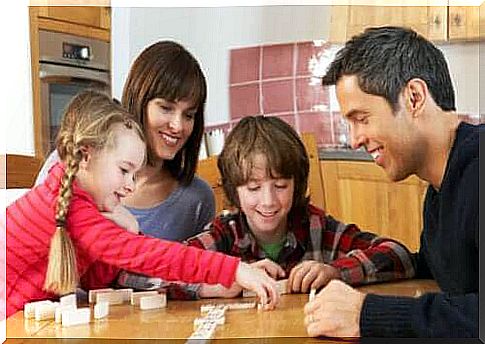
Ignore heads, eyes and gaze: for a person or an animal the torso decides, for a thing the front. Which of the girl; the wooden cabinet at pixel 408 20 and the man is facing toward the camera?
the wooden cabinet

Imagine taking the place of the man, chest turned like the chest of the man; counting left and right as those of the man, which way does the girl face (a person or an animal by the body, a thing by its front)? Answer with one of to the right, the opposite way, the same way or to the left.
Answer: the opposite way

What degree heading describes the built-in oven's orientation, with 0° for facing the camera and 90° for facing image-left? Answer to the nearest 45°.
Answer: approximately 315°

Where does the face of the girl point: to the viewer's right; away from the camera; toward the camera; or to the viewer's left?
to the viewer's right

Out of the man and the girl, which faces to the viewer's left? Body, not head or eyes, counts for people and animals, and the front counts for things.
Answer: the man

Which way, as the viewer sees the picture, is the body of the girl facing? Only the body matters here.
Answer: to the viewer's right

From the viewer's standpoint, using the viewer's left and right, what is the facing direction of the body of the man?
facing to the left of the viewer

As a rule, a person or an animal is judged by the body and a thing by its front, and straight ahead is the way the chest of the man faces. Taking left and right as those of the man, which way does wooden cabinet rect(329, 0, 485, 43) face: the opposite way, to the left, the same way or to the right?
to the left

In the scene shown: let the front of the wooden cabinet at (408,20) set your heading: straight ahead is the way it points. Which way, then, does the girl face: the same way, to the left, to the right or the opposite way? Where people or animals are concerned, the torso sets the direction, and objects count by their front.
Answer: to the left

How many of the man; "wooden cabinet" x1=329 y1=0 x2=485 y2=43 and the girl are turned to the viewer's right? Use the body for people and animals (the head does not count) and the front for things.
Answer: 1

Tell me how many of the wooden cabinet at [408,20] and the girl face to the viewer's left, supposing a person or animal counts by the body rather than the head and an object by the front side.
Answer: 0
